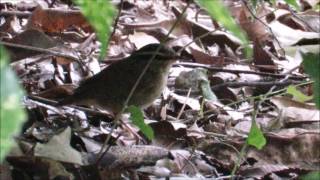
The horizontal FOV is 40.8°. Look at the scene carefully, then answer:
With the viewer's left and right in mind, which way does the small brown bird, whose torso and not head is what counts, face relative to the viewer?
facing to the right of the viewer

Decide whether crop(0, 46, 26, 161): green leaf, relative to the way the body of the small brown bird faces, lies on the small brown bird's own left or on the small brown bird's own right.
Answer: on the small brown bird's own right

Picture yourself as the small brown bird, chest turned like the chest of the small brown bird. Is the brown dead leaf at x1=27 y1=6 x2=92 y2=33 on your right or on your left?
on your left
